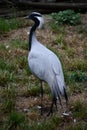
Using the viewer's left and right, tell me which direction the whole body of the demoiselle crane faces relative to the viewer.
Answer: facing to the left of the viewer

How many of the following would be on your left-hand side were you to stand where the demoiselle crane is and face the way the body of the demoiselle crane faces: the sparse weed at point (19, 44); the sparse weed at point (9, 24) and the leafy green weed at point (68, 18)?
0

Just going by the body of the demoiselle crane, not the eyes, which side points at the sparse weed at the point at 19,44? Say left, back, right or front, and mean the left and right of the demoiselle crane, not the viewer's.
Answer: right

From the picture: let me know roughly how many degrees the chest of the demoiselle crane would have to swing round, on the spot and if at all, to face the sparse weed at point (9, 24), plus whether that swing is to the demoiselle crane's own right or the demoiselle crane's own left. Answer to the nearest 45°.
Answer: approximately 90° to the demoiselle crane's own right
